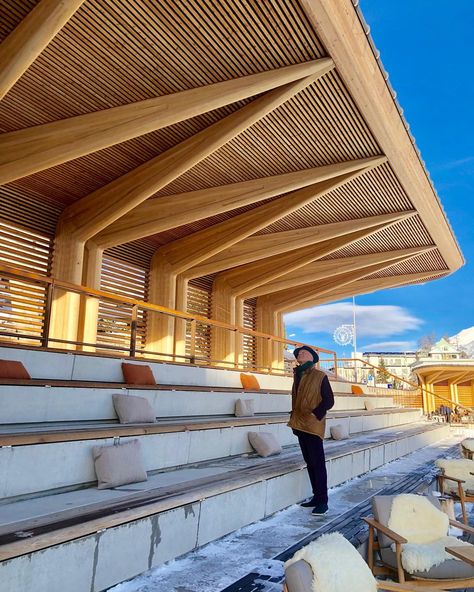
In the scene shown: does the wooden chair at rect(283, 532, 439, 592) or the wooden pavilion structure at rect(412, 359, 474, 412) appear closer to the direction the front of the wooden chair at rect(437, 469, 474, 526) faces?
the wooden chair

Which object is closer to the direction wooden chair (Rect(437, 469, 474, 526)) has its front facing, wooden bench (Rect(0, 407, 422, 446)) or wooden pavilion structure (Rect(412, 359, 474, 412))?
the wooden bench

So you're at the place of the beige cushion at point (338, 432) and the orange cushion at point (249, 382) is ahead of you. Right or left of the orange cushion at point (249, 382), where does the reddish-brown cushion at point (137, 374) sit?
left

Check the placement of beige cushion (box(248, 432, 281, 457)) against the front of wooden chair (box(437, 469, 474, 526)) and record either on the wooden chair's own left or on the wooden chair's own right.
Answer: on the wooden chair's own right
